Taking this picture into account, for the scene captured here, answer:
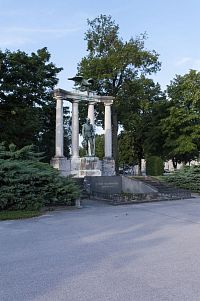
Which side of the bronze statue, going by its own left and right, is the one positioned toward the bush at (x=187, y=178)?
left

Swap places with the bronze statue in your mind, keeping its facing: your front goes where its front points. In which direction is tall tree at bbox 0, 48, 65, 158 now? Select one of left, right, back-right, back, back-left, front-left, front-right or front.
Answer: back-right

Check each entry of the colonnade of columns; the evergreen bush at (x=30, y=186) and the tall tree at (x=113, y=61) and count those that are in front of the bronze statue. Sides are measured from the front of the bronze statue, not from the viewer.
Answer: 1

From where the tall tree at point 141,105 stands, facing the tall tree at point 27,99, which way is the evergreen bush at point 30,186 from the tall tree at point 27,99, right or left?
left

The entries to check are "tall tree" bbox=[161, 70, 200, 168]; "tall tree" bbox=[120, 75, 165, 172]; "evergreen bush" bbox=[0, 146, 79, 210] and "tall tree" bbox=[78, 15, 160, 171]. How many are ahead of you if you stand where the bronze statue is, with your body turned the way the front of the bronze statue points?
1

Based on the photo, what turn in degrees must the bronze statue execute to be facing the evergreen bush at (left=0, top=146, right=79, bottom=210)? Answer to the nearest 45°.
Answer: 0° — it already faces it

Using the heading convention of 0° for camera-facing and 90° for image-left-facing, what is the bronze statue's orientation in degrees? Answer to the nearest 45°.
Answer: approximately 0°

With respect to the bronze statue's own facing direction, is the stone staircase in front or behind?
in front
